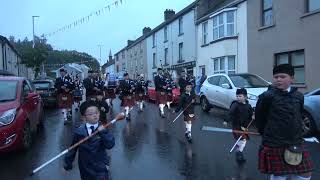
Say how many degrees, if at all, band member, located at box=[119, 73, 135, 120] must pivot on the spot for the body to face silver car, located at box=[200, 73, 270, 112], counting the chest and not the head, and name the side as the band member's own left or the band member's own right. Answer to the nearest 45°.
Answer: approximately 90° to the band member's own left

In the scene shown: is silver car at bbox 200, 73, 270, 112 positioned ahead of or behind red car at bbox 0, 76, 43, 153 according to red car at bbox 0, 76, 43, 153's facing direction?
behind

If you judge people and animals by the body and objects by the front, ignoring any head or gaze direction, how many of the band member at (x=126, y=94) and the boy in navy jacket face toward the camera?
2

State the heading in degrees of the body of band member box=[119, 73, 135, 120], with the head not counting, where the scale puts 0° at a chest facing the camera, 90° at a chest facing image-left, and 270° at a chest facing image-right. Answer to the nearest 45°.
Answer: approximately 0°

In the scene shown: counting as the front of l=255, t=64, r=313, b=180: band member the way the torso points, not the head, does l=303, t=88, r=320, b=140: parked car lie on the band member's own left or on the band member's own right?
on the band member's own left

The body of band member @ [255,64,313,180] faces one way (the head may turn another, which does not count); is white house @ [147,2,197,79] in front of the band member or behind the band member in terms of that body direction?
behind

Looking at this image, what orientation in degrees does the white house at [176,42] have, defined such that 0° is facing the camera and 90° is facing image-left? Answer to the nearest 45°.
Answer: approximately 45°

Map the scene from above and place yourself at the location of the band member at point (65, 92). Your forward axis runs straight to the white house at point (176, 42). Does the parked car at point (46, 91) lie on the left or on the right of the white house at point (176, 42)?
left

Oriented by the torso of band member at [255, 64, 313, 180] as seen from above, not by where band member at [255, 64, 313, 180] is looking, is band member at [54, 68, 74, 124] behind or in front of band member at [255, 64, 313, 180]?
behind

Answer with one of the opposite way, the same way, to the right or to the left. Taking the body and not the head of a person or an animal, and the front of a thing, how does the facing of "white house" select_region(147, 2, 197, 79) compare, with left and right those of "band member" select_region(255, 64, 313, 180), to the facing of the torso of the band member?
to the right

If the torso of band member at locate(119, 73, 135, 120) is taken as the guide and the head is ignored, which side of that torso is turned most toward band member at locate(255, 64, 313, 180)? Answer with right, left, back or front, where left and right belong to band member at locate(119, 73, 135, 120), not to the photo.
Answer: front

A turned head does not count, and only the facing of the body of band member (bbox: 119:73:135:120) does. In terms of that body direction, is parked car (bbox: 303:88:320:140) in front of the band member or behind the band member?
in front

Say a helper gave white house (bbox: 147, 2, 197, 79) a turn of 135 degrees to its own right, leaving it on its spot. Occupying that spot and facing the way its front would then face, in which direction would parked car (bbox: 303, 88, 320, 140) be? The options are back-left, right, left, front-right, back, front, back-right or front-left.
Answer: back

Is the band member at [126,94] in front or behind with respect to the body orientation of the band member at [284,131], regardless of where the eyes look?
behind

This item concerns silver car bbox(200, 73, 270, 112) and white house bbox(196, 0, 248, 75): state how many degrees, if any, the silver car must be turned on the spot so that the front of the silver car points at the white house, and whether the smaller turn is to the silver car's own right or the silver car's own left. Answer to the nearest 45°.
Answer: approximately 135° to the silver car's own left
